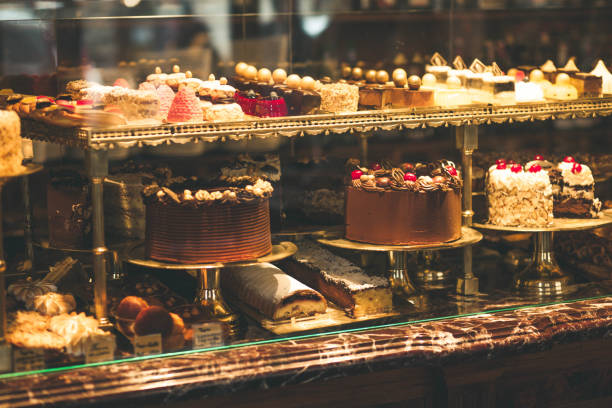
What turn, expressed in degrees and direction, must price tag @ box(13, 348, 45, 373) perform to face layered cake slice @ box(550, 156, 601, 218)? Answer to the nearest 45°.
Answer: approximately 90° to its left

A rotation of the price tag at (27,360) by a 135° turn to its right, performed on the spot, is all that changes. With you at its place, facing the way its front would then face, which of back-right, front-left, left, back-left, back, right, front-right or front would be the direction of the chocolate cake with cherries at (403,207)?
back-right

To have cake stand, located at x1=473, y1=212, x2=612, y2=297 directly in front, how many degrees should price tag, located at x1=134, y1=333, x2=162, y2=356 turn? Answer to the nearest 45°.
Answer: approximately 90° to its left

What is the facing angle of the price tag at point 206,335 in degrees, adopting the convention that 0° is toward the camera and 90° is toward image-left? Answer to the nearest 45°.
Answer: approximately 0°

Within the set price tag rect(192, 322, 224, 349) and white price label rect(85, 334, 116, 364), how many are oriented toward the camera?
2
